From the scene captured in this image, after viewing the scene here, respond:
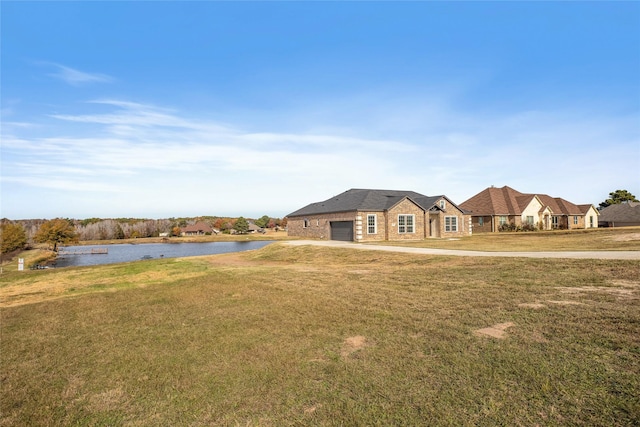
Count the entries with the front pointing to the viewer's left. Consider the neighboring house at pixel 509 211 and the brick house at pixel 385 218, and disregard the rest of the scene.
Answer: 0

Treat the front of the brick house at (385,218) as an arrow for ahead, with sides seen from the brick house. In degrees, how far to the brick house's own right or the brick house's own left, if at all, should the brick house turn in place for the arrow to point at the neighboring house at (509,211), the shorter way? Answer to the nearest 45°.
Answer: approximately 90° to the brick house's own left

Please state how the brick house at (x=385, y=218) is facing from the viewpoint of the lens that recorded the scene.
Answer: facing the viewer and to the right of the viewer

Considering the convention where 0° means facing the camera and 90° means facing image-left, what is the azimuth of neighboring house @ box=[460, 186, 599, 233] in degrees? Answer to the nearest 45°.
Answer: approximately 315°

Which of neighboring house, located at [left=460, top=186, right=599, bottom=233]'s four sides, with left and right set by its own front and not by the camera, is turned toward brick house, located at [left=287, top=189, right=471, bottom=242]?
right
